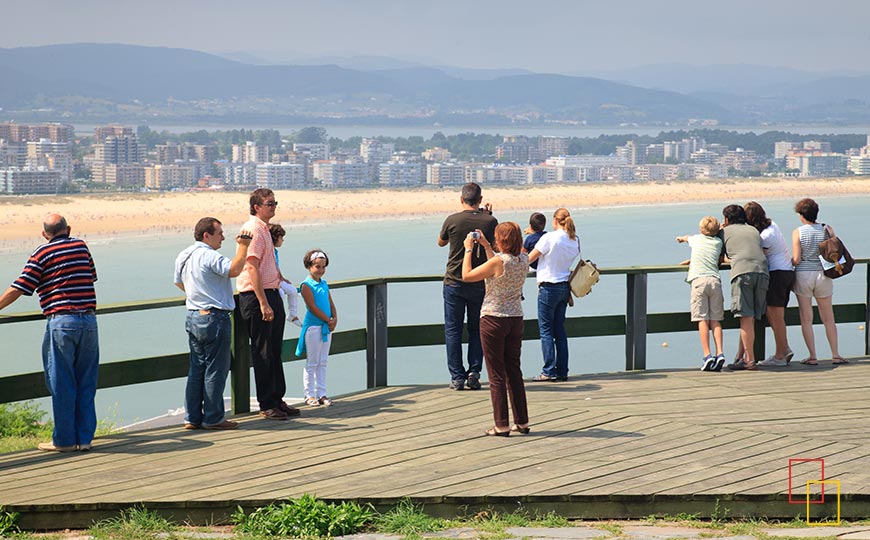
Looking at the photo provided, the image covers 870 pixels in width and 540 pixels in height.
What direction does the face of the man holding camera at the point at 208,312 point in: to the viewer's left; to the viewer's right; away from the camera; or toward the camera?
to the viewer's right

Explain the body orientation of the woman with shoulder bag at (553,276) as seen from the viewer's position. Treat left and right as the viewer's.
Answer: facing away from the viewer and to the left of the viewer

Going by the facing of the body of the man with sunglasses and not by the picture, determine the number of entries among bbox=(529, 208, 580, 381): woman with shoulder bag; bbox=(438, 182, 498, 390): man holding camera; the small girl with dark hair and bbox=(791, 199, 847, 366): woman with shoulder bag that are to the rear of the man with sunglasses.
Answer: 0

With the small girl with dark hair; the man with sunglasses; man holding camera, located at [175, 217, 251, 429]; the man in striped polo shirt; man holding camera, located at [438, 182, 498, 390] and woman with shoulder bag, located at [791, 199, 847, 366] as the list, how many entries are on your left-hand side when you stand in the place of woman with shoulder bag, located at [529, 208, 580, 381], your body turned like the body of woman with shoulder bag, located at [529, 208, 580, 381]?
5

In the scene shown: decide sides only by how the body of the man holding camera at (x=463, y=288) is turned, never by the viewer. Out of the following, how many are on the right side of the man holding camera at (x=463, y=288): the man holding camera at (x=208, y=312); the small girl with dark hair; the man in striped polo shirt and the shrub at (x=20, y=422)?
0

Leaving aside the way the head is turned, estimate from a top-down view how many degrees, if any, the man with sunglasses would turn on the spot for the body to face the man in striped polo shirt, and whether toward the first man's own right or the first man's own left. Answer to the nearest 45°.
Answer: approximately 135° to the first man's own right

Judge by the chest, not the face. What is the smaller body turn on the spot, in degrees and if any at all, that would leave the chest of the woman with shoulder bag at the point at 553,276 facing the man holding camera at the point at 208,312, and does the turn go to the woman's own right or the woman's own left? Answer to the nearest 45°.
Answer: approximately 90° to the woman's own left

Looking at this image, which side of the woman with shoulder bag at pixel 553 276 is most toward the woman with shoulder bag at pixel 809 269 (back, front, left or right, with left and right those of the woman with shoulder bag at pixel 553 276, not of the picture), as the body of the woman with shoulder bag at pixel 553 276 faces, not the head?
right

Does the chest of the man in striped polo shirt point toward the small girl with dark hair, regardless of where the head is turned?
no

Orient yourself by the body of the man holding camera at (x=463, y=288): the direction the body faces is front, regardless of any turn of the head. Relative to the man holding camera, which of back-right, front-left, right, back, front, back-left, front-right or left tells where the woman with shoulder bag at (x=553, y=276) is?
front-right

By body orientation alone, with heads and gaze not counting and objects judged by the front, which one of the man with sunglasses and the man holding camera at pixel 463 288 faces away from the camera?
the man holding camera

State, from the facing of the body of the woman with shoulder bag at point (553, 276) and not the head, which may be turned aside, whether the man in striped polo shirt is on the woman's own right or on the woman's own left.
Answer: on the woman's own left

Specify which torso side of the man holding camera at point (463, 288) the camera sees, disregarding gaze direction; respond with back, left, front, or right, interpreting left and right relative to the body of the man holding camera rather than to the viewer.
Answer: back
